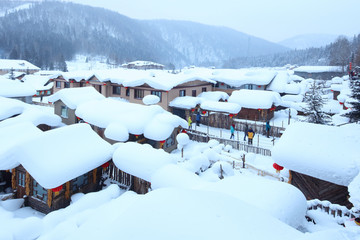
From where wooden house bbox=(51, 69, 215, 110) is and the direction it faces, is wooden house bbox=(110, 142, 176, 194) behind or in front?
in front

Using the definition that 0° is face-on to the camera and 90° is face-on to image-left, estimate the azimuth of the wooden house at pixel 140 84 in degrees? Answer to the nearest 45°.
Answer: approximately 45°

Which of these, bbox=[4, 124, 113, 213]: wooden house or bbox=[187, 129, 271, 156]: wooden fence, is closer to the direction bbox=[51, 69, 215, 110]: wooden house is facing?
the wooden house

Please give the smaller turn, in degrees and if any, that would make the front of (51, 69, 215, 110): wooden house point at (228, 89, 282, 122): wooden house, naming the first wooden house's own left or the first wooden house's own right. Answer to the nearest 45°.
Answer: approximately 90° to the first wooden house's own left

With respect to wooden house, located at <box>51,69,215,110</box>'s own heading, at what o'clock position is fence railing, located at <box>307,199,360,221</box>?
The fence railing is roughly at 10 o'clock from the wooden house.

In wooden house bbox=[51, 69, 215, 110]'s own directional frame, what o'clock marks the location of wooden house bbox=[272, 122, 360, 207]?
wooden house bbox=[272, 122, 360, 207] is roughly at 10 o'clock from wooden house bbox=[51, 69, 215, 110].

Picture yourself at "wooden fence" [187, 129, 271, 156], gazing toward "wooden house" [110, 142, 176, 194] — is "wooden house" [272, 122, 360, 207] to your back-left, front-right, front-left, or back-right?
front-left

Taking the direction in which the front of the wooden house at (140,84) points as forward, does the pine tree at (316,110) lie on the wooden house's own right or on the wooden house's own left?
on the wooden house's own left
